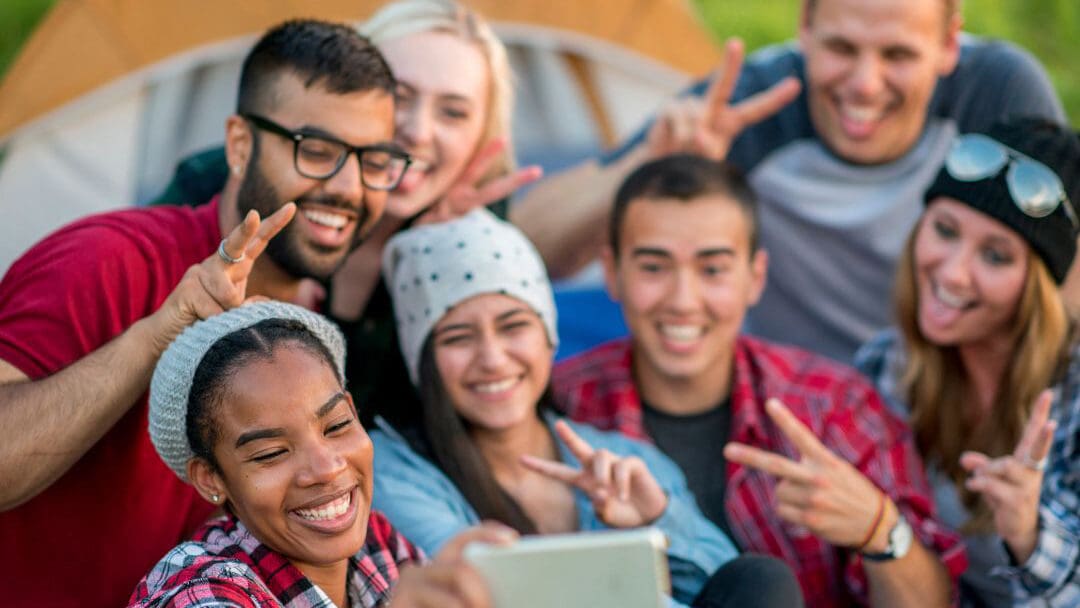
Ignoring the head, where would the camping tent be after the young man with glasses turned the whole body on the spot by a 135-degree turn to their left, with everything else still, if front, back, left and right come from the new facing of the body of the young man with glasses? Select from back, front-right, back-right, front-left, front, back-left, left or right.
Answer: front

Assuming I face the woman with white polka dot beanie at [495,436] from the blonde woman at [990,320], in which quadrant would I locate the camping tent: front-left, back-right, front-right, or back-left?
front-right

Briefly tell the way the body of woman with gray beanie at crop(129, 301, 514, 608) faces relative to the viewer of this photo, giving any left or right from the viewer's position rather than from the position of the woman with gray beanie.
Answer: facing the viewer and to the right of the viewer

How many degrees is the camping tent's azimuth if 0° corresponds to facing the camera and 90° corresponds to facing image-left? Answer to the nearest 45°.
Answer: approximately 0°

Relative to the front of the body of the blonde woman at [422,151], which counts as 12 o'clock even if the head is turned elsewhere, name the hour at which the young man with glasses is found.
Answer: The young man with glasses is roughly at 1 o'clock from the blonde woman.

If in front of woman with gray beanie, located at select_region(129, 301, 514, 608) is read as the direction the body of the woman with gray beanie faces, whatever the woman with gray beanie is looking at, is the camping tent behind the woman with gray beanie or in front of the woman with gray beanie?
behind

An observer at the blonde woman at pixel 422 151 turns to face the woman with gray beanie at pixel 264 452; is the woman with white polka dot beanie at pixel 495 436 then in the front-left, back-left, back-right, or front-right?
front-left

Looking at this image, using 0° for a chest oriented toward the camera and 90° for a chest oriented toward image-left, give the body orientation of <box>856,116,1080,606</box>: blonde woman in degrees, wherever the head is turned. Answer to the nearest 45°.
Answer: approximately 45°

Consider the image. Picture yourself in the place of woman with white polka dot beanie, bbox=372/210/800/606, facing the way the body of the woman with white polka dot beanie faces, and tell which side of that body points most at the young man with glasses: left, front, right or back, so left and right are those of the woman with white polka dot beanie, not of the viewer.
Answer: right

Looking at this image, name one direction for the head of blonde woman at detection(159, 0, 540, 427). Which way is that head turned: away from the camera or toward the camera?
toward the camera

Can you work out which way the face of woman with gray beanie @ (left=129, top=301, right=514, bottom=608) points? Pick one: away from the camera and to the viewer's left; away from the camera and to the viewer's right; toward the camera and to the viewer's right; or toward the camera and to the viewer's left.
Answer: toward the camera and to the viewer's right

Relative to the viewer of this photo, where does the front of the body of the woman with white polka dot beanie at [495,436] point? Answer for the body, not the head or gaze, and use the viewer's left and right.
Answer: facing the viewer

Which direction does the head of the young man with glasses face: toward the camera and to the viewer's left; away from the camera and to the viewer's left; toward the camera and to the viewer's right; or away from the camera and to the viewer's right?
toward the camera and to the viewer's right

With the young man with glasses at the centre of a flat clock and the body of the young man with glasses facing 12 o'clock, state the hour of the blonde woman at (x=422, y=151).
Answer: The blonde woman is roughly at 9 o'clock from the young man with glasses.

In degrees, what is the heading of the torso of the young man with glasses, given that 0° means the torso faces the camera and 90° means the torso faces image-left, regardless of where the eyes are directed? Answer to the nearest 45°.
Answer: approximately 315°
